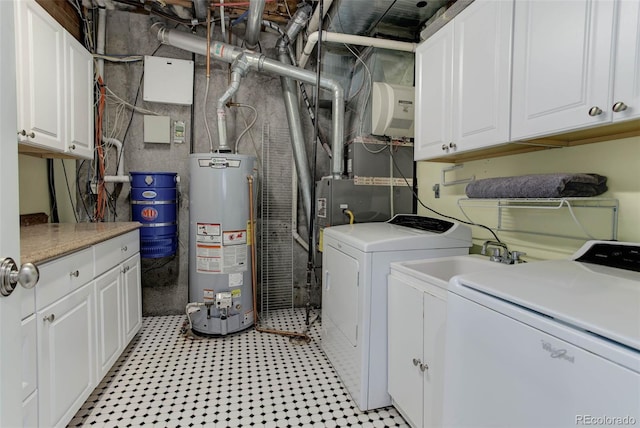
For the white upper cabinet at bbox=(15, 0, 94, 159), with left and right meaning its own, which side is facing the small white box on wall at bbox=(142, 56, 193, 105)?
left

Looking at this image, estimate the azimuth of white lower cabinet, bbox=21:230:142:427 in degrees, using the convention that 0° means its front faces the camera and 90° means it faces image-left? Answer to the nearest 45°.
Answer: approximately 315°

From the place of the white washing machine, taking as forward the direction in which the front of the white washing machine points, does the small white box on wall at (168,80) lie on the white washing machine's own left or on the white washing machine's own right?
on the white washing machine's own right

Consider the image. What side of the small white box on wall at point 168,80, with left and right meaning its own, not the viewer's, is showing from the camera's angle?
front

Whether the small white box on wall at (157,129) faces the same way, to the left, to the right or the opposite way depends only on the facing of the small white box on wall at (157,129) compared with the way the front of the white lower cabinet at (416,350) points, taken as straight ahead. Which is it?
to the left

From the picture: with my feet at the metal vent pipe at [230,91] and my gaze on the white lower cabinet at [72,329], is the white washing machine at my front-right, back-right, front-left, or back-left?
front-left

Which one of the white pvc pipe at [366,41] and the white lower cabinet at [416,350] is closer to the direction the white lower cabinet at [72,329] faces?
the white lower cabinet

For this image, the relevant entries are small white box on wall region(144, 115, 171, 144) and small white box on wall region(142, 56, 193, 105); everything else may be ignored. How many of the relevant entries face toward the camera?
2

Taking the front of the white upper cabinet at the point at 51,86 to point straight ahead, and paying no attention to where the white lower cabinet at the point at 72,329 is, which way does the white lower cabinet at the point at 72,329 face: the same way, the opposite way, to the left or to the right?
the same way

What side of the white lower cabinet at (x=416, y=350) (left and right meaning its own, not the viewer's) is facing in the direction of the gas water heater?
right

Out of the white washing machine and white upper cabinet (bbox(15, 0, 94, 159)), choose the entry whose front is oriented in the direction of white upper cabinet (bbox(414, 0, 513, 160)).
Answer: white upper cabinet (bbox(15, 0, 94, 159))

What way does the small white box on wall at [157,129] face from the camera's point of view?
toward the camera

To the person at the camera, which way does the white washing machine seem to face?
facing the viewer and to the left of the viewer
